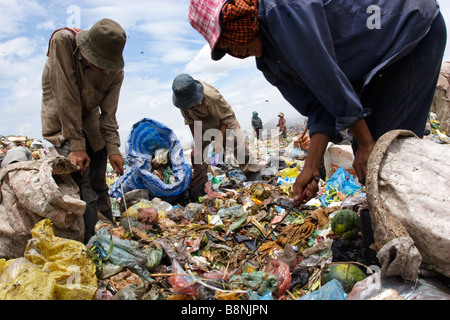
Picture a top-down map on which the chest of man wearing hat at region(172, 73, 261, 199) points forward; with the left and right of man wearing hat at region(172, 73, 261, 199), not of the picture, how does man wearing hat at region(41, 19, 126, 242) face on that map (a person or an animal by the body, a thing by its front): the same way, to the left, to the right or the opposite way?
to the left

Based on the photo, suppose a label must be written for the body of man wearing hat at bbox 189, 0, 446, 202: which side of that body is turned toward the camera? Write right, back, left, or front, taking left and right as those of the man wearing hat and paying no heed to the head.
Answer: left

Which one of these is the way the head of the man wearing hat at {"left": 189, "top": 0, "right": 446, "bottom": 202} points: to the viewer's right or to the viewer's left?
to the viewer's left

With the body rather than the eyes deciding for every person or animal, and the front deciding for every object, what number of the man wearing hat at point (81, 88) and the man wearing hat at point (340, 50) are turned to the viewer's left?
1

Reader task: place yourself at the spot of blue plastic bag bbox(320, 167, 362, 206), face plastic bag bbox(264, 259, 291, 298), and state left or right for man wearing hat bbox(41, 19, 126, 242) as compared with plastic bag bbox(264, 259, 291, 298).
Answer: right

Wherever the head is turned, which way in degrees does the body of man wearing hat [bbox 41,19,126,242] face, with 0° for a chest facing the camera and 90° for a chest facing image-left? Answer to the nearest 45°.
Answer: approximately 315°

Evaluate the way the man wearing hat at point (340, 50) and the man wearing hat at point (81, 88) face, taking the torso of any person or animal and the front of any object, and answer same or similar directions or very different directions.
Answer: very different directions

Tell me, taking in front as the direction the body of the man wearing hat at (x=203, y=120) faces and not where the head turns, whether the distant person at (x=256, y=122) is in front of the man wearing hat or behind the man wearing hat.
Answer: behind
